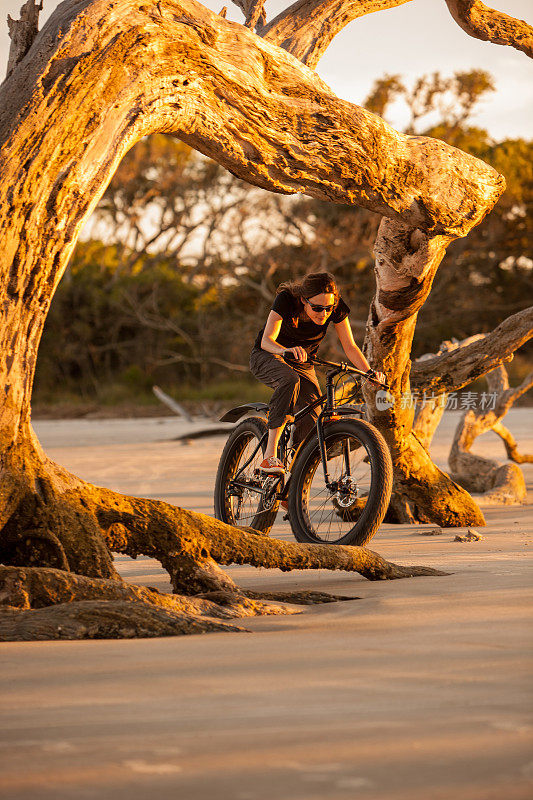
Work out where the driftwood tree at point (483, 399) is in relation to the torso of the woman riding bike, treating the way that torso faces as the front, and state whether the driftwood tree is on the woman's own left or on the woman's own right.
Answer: on the woman's own left

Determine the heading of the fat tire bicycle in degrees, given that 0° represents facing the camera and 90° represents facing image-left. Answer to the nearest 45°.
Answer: approximately 315°
